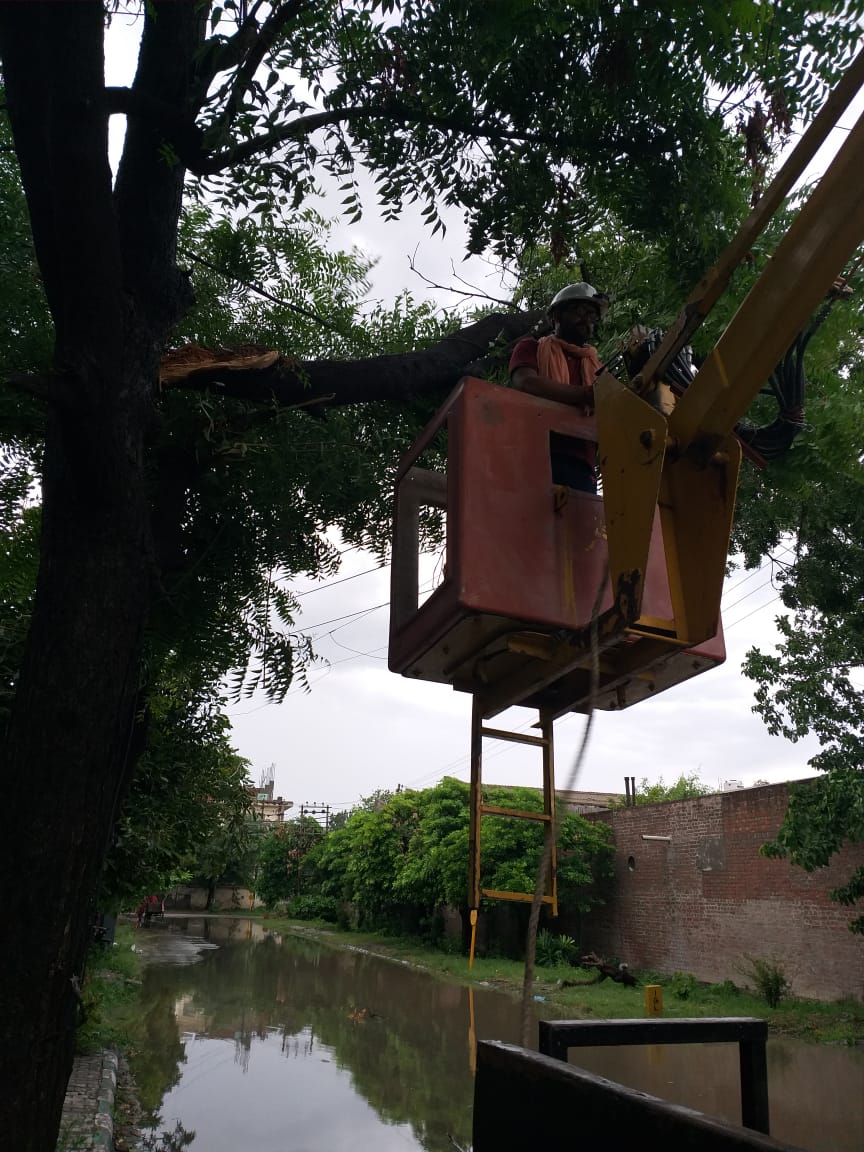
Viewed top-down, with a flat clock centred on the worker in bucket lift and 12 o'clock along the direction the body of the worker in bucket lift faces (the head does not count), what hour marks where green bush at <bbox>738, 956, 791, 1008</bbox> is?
The green bush is roughly at 8 o'clock from the worker in bucket lift.

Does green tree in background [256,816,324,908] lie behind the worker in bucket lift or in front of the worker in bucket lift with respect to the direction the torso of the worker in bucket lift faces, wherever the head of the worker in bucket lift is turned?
behind

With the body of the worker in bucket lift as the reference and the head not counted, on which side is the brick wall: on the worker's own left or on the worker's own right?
on the worker's own left

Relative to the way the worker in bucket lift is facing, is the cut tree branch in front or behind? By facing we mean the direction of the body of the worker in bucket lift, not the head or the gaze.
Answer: behind

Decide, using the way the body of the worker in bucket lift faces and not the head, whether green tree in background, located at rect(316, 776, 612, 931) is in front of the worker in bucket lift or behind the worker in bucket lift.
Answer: behind

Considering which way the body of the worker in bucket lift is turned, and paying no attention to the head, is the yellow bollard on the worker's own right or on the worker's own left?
on the worker's own left

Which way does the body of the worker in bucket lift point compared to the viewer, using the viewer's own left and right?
facing the viewer and to the right of the viewer

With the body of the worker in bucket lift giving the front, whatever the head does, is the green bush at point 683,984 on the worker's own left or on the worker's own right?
on the worker's own left
